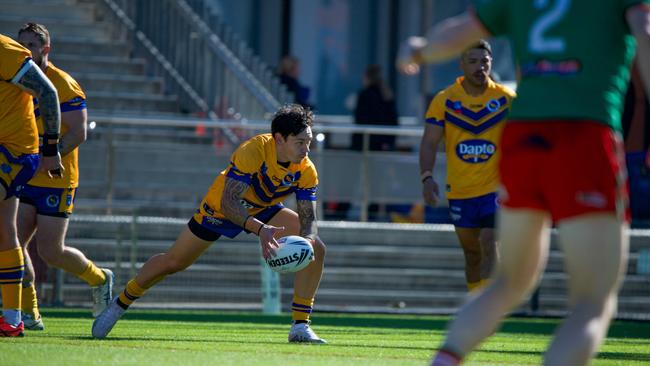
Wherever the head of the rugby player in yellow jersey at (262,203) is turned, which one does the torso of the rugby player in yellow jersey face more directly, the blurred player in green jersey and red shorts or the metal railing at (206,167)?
the blurred player in green jersey and red shorts

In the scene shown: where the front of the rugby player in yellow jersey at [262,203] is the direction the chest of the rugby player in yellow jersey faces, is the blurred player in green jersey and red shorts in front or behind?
in front

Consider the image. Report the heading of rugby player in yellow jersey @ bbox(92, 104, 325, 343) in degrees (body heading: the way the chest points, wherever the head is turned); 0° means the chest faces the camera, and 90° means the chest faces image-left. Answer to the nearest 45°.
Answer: approximately 315°

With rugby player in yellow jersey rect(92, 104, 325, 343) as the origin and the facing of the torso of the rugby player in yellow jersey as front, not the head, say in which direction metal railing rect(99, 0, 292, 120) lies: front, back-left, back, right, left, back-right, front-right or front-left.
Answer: back-left

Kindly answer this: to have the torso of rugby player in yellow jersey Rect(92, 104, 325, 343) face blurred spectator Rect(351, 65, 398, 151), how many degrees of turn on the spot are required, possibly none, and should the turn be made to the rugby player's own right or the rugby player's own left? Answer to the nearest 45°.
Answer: approximately 135° to the rugby player's own left

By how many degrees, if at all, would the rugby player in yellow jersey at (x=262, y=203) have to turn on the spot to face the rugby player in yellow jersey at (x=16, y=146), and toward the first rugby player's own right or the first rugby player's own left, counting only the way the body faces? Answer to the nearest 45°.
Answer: approximately 135° to the first rugby player's own right

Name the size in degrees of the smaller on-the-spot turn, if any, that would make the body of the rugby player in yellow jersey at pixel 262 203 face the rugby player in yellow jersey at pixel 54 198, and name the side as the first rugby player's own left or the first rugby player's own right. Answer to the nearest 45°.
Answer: approximately 180°

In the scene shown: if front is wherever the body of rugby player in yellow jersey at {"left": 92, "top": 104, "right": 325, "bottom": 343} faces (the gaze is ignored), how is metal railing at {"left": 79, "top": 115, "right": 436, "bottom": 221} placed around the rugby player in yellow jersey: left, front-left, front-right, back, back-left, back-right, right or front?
back-left
